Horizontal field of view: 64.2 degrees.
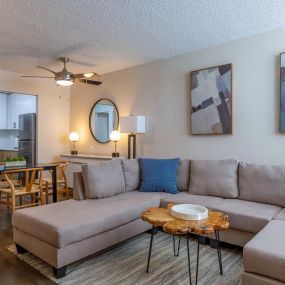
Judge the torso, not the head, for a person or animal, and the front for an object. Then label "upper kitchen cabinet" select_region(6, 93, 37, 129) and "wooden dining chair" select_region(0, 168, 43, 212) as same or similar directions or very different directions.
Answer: very different directions

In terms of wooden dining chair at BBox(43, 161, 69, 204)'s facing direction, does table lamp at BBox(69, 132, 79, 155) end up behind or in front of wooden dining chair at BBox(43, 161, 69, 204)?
behind

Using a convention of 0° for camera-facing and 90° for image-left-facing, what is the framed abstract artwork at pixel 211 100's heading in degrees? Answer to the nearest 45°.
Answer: approximately 45°

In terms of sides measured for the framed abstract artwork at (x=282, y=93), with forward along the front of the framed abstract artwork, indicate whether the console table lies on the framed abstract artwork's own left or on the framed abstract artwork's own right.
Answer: on the framed abstract artwork's own right

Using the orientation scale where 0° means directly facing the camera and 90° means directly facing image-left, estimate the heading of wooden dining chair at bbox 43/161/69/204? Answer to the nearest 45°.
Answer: approximately 45°

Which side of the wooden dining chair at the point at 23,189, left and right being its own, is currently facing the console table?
right

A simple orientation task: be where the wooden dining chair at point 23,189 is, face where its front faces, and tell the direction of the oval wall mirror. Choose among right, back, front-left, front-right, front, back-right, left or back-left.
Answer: right

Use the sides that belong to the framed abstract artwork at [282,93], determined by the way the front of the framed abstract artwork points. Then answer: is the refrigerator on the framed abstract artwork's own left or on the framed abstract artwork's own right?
on the framed abstract artwork's own right

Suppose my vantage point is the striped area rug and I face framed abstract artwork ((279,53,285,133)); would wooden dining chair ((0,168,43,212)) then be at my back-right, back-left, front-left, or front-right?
back-left

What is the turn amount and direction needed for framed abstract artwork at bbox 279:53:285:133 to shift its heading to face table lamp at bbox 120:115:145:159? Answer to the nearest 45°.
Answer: approximately 90° to its right

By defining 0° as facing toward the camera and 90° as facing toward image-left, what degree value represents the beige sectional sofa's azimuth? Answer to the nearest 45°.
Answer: approximately 45°

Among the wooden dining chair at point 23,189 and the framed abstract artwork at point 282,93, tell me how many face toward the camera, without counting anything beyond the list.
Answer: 1
